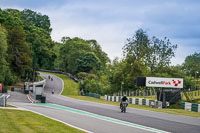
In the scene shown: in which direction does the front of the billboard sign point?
toward the camera

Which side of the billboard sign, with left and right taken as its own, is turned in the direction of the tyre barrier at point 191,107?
front
